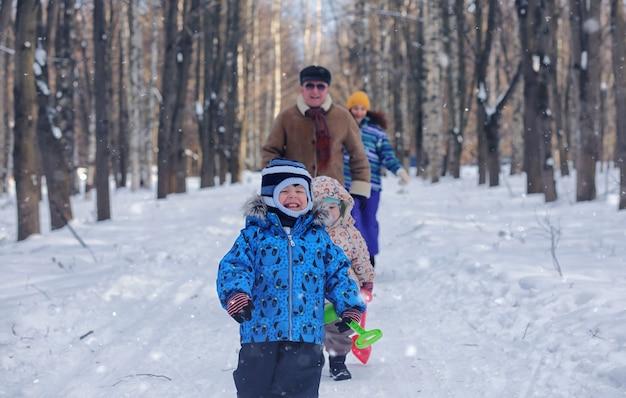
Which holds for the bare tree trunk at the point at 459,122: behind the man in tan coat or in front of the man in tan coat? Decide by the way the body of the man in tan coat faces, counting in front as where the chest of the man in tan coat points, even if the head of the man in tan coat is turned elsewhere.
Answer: behind

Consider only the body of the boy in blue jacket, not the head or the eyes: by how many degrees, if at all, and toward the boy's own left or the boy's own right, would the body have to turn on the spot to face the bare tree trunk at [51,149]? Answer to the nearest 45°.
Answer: approximately 135° to the boy's own right

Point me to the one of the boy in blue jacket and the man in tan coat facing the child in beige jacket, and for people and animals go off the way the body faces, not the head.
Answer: the man in tan coat

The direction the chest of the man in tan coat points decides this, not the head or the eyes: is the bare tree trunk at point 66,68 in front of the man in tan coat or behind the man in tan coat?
behind

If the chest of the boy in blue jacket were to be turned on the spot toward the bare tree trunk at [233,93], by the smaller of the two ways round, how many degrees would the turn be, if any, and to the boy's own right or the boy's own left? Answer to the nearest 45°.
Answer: approximately 180°

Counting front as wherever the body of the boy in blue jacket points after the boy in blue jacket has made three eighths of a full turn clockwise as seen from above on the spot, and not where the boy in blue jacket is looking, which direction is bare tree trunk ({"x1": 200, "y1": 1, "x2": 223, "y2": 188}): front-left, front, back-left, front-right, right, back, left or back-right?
front-right

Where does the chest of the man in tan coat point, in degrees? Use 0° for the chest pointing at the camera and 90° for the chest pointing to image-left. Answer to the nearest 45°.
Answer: approximately 0°

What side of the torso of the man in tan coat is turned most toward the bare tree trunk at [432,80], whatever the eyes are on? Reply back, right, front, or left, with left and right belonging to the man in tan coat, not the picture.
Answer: back

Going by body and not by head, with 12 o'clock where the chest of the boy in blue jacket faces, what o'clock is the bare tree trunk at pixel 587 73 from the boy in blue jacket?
The bare tree trunk is roughly at 7 o'clock from the boy in blue jacket.

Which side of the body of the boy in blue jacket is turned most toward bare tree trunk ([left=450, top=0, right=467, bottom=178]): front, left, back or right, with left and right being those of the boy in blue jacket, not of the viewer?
back

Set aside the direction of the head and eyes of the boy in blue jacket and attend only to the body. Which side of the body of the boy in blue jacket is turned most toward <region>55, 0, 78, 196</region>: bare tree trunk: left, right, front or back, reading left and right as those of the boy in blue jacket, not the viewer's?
back

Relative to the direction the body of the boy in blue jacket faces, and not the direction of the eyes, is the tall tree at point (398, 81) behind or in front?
behind
